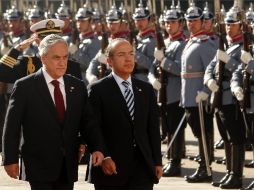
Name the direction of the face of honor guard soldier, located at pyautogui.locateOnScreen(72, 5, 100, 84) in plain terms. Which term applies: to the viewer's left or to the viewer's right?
to the viewer's left

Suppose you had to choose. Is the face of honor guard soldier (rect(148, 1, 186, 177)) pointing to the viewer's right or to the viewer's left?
to the viewer's left

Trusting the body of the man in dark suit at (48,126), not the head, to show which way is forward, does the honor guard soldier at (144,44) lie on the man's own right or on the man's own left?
on the man's own left

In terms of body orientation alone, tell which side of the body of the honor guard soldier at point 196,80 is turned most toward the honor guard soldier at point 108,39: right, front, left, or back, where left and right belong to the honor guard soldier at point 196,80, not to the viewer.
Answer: right

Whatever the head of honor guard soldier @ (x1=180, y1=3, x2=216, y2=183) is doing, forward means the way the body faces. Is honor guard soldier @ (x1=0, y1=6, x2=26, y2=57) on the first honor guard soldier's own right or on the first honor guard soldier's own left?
on the first honor guard soldier's own right

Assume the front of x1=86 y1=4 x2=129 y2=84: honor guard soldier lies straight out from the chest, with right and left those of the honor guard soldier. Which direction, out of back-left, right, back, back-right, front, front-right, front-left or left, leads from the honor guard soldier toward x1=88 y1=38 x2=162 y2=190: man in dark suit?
front-left

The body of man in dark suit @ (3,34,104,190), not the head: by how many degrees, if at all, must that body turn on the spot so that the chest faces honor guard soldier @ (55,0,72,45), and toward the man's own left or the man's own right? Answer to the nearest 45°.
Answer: approximately 135° to the man's own left

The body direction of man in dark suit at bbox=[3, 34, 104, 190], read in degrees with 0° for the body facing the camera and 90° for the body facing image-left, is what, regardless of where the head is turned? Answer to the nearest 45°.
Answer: approximately 315°

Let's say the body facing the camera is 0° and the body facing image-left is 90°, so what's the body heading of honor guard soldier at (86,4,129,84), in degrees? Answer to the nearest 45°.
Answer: approximately 45°
